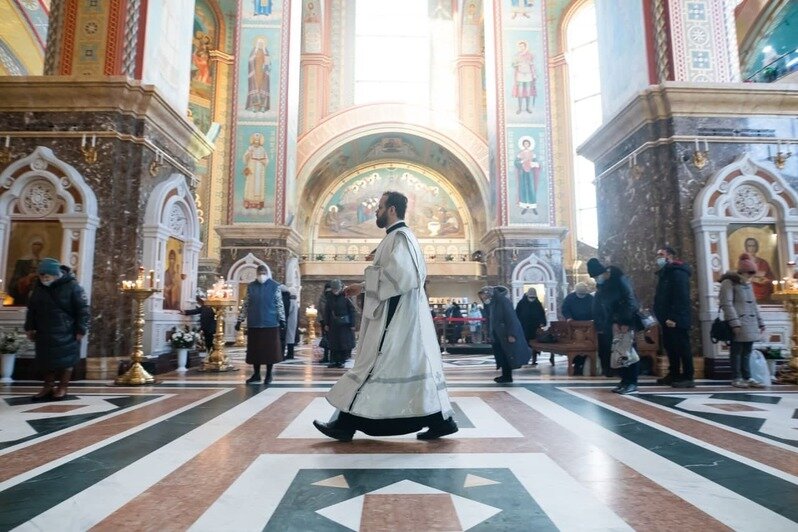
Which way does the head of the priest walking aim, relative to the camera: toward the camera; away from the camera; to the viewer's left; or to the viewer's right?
to the viewer's left

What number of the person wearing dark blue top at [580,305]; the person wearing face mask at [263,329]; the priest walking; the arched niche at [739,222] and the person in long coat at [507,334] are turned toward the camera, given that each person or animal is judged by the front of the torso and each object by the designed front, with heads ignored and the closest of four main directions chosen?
3

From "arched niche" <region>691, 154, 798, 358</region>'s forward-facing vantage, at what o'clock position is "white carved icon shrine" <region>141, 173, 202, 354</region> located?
The white carved icon shrine is roughly at 2 o'clock from the arched niche.

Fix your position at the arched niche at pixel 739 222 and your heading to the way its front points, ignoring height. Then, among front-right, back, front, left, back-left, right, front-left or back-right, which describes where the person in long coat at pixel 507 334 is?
front-right

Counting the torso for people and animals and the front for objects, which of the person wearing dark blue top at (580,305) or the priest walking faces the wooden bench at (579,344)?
the person wearing dark blue top

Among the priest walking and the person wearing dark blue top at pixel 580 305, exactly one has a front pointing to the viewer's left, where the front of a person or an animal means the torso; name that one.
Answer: the priest walking
